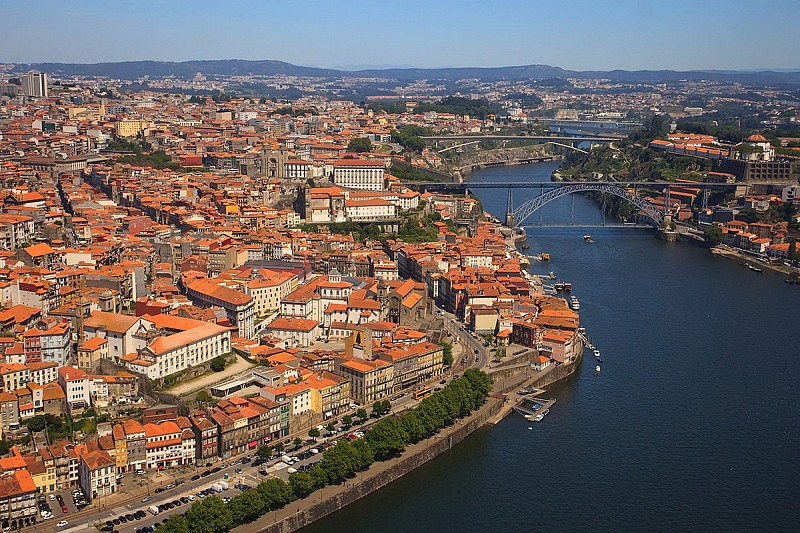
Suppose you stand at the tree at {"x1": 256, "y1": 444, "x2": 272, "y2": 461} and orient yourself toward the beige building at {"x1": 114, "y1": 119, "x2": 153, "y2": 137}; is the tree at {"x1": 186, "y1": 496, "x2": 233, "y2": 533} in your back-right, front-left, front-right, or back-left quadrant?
back-left

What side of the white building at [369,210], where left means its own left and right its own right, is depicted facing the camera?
front

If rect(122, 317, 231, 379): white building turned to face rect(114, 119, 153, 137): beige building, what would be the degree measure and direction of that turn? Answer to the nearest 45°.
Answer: approximately 135° to its left

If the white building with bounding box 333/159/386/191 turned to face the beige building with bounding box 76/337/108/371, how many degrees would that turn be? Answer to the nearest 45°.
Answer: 0° — it already faces it

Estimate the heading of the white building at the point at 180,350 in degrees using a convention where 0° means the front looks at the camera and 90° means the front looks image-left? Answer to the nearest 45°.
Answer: approximately 315°

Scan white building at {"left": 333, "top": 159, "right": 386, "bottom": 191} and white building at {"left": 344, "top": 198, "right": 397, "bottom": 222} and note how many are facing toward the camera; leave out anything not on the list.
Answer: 2

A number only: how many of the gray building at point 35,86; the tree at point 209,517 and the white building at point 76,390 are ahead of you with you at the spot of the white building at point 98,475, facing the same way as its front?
1

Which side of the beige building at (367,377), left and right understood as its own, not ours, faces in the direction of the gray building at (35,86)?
back

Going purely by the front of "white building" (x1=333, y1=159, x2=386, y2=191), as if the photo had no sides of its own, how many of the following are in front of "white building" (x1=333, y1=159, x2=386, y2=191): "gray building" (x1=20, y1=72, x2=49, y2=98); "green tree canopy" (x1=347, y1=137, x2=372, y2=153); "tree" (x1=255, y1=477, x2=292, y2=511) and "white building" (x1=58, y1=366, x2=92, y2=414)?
2

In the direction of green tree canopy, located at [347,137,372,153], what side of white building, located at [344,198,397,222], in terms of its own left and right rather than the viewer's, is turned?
back

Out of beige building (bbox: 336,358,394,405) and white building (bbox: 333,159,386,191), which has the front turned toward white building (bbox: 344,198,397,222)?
white building (bbox: 333,159,386,191)

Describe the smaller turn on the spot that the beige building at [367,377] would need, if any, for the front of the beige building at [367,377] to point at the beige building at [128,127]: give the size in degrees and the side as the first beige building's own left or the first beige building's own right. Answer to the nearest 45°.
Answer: approximately 135° to the first beige building's own left

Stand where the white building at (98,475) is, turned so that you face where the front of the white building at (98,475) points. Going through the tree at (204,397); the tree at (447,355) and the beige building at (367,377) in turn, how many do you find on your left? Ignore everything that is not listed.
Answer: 3

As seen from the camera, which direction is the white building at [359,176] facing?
toward the camera
